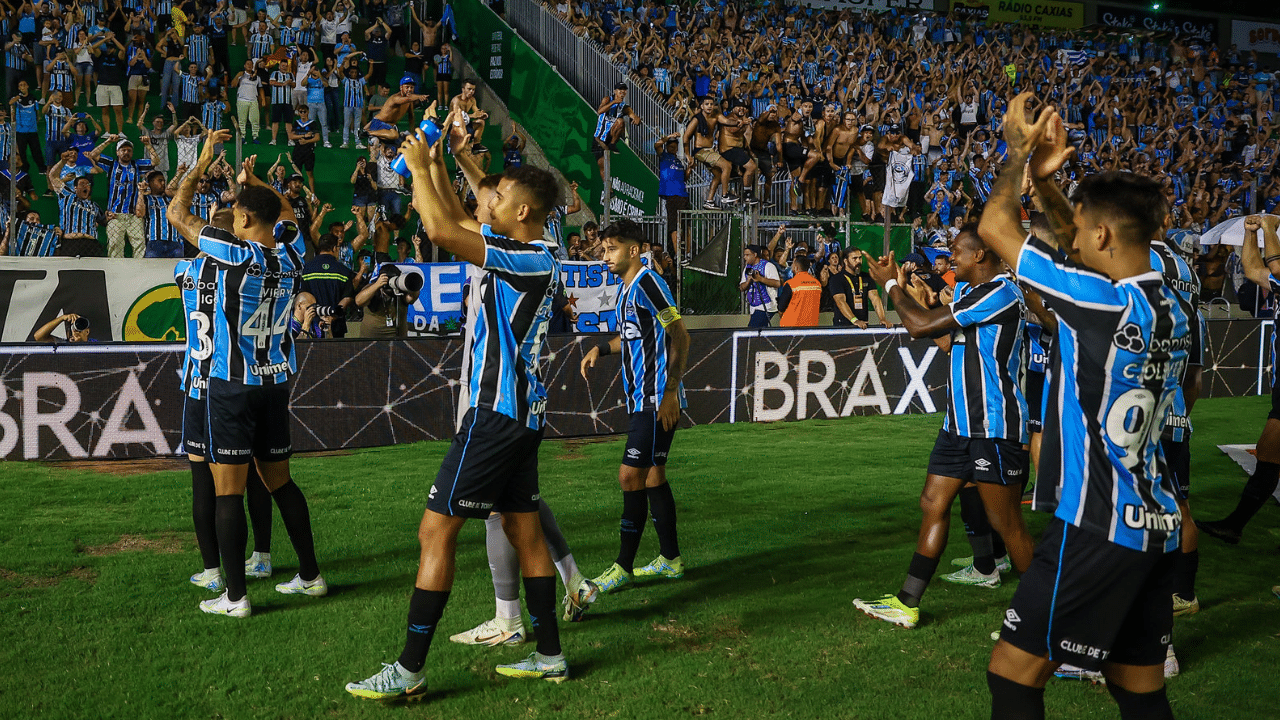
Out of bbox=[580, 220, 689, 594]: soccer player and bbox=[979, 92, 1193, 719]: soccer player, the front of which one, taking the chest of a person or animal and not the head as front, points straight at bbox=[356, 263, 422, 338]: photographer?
bbox=[979, 92, 1193, 719]: soccer player

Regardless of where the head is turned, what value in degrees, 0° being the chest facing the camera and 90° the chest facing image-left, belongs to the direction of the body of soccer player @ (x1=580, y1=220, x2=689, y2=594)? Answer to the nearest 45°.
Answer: approximately 45°

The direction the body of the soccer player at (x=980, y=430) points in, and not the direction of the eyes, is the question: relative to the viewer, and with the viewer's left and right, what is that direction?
facing to the left of the viewer

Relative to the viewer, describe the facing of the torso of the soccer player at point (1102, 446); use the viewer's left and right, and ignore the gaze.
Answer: facing away from the viewer and to the left of the viewer

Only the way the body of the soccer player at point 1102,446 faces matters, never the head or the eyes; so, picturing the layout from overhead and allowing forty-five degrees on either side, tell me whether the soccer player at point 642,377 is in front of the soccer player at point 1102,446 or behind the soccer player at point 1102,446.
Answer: in front

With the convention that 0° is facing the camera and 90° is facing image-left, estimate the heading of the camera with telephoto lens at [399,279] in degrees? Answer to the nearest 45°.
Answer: approximately 315°

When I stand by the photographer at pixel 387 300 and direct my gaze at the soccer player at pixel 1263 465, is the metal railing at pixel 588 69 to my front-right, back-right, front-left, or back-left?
back-left

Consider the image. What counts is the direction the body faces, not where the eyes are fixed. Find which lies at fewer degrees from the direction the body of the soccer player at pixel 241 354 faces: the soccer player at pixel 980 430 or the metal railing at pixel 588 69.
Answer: the metal railing

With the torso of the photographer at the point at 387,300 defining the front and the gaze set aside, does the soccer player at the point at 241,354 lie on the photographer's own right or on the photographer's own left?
on the photographer's own right

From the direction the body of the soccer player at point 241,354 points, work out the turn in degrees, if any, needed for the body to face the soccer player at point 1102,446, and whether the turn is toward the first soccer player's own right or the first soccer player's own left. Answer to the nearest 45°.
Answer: approximately 180°

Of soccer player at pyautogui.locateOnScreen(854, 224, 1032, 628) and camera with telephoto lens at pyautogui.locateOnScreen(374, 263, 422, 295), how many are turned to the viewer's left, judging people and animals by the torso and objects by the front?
1

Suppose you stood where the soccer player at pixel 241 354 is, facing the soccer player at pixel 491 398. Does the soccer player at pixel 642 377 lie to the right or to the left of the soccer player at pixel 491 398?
left

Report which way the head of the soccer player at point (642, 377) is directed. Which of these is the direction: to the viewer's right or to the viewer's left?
to the viewer's left

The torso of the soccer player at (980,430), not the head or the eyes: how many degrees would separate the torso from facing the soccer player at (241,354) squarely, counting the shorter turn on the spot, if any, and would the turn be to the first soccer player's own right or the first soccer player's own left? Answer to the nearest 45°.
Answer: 0° — they already face them

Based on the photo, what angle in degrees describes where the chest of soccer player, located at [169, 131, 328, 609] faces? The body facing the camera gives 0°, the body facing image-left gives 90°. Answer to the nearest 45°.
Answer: approximately 135°

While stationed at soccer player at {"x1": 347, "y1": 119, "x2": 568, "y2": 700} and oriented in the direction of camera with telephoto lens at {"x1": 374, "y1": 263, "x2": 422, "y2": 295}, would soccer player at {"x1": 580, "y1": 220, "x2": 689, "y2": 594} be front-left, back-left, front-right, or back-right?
front-right

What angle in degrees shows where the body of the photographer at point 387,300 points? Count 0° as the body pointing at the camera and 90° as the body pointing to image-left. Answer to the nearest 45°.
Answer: approximately 315°

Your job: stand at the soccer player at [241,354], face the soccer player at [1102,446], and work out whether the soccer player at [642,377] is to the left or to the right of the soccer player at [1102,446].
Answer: left
